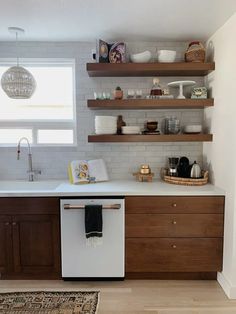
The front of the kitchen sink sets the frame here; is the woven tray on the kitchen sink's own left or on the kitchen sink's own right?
on the kitchen sink's own left

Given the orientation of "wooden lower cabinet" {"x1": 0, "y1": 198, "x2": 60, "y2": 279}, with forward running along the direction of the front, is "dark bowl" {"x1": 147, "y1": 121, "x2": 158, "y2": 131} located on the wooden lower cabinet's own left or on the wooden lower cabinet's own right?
on the wooden lower cabinet's own left

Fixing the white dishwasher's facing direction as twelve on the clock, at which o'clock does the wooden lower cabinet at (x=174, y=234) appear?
The wooden lower cabinet is roughly at 9 o'clock from the white dishwasher.
